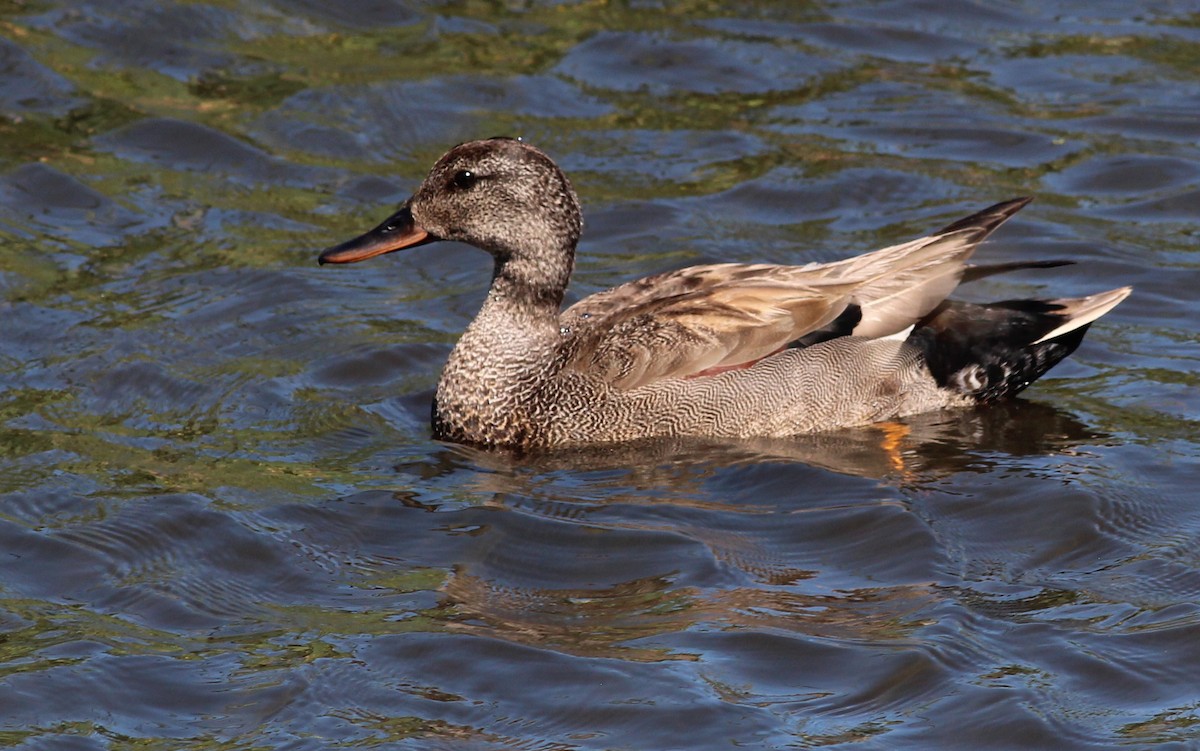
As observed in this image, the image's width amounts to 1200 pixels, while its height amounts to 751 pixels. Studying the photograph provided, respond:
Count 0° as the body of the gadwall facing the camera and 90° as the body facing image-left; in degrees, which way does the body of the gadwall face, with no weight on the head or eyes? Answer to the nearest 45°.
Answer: approximately 90°
